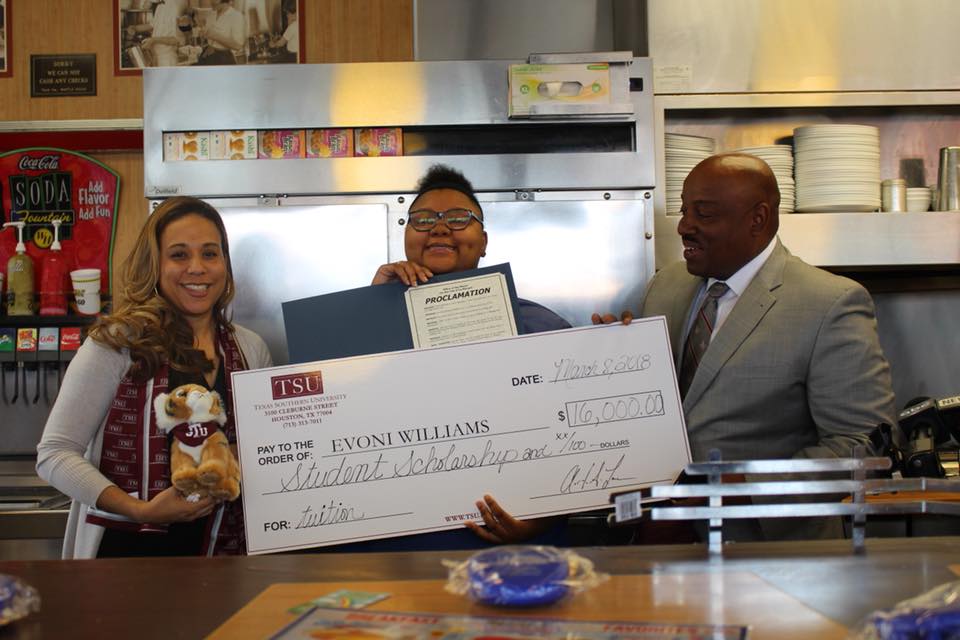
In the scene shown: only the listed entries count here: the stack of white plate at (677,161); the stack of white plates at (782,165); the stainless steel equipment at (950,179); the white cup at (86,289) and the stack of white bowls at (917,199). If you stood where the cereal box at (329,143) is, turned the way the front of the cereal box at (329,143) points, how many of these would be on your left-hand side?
4

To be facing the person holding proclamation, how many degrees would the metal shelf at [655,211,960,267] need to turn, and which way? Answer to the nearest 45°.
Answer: approximately 45° to its right

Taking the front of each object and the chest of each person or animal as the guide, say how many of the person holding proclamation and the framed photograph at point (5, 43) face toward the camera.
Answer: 2

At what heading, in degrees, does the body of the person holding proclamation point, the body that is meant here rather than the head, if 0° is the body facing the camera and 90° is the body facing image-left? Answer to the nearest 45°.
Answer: approximately 0°

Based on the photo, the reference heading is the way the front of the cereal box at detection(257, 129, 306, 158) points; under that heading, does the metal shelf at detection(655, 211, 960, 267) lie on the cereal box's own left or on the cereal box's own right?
on the cereal box's own left

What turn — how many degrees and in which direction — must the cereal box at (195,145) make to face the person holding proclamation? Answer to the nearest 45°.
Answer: approximately 45° to its left

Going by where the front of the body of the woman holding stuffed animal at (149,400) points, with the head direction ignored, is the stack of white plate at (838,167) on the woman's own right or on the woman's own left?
on the woman's own left

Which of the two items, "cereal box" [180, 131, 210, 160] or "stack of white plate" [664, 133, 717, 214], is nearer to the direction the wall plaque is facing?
the cereal box
